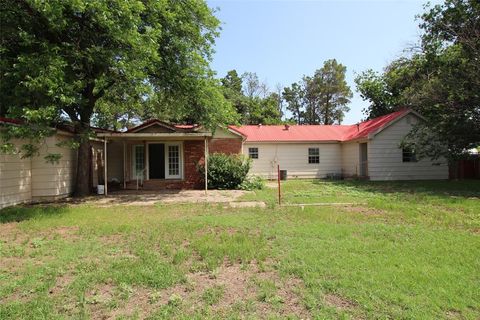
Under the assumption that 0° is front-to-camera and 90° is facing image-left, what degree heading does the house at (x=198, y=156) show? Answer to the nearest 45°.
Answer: approximately 0°

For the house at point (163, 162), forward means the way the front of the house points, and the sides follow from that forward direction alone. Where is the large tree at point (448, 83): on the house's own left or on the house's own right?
on the house's own left

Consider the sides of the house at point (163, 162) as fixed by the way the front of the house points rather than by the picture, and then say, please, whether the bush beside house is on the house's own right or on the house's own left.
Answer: on the house's own left

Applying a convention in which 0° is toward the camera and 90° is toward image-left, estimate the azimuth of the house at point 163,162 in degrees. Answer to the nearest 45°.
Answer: approximately 0°

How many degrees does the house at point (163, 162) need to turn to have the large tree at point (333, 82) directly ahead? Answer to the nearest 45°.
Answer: approximately 135° to its left

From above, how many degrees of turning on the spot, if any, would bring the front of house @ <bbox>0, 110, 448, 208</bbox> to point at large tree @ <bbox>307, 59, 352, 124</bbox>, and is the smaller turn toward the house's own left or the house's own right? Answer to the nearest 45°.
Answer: approximately 135° to the house's own left

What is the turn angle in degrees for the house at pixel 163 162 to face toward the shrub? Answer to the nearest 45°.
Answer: approximately 90° to its left

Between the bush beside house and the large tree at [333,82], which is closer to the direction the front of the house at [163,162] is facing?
the bush beside house
